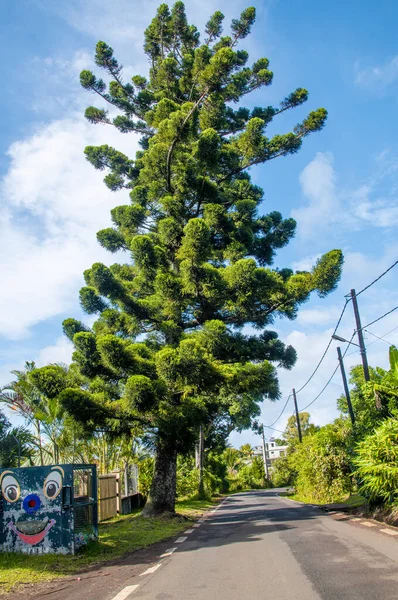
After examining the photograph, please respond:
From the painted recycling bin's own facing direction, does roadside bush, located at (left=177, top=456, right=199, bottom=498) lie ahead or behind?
behind

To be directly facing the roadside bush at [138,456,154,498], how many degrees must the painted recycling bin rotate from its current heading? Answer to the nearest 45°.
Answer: approximately 180°

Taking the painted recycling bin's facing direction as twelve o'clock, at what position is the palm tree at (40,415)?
The palm tree is roughly at 6 o'clock from the painted recycling bin.

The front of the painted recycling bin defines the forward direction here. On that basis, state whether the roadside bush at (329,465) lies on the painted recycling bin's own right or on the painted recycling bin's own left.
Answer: on the painted recycling bin's own left

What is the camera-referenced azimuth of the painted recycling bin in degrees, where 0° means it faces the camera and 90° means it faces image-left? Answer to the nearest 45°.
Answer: approximately 0°

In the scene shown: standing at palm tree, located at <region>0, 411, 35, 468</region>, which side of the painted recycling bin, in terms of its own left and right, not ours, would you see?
back

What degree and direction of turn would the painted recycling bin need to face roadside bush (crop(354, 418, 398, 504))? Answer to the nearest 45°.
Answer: approximately 90° to its left
